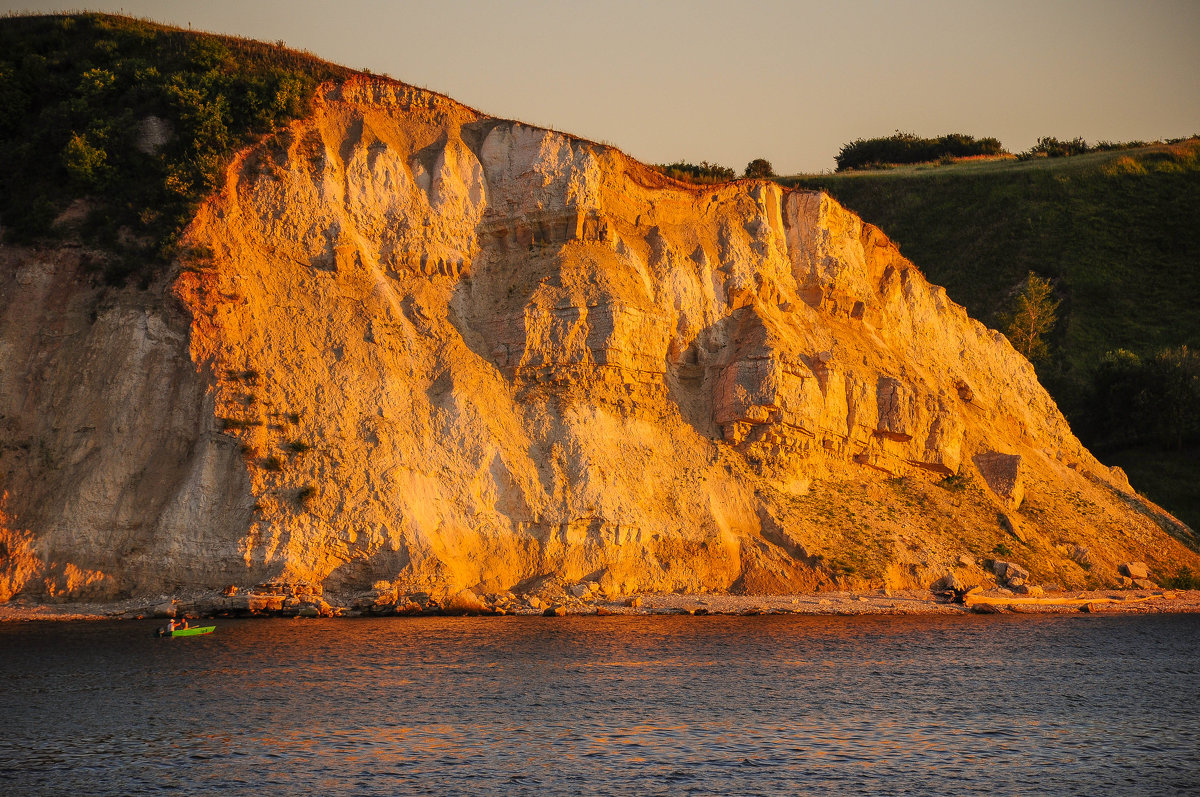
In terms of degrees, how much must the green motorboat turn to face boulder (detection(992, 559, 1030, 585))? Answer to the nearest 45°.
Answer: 0° — it already faces it

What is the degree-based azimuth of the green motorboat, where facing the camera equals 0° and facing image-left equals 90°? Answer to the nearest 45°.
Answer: approximately 270°

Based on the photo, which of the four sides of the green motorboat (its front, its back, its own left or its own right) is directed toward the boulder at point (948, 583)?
front

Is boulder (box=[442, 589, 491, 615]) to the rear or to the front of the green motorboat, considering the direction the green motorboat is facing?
to the front

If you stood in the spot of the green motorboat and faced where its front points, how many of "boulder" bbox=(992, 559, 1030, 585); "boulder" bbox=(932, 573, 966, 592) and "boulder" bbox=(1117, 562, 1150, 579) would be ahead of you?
3

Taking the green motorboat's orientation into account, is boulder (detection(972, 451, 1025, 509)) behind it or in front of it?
in front

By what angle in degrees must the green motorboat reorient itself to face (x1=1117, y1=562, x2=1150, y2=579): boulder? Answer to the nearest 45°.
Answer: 0° — it already faces it
